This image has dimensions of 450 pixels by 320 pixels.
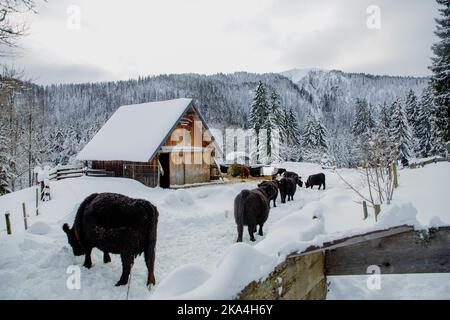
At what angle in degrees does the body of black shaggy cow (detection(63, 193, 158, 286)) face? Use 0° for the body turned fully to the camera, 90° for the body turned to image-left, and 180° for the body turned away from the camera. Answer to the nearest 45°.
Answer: approximately 135°

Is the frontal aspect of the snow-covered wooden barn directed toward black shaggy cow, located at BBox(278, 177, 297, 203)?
yes

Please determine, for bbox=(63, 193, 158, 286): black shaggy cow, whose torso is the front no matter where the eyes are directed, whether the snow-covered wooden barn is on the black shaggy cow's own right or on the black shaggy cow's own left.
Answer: on the black shaggy cow's own right

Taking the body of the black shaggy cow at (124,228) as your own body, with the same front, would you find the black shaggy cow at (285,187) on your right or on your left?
on your right

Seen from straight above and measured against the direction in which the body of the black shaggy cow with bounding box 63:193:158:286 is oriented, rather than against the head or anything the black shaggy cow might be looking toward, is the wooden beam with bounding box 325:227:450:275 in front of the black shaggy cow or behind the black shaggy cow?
behind

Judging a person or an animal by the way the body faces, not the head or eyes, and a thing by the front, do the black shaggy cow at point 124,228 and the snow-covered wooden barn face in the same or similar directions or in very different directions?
very different directions
